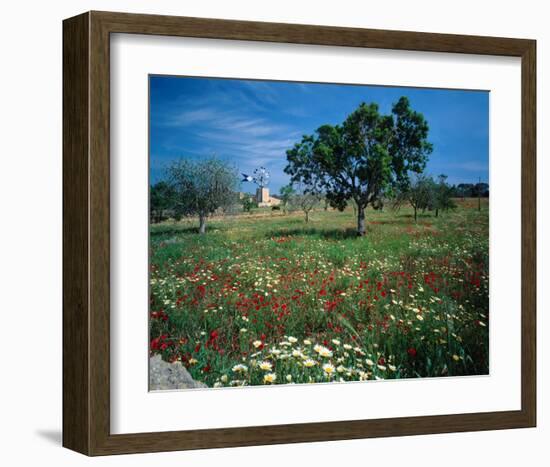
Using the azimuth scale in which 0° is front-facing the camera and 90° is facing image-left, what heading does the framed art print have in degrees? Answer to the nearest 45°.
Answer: approximately 315°
